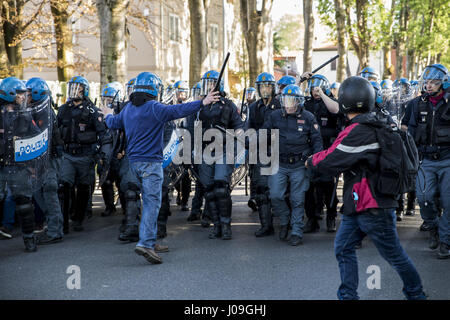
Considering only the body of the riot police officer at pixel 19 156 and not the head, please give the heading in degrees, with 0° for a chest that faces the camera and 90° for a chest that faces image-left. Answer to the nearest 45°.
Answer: approximately 315°

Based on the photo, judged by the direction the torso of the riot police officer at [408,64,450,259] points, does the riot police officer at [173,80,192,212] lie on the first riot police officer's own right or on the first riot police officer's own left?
on the first riot police officer's own right

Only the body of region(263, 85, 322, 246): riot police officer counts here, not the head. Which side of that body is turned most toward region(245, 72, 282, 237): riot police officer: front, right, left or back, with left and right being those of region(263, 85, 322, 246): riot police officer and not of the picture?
back

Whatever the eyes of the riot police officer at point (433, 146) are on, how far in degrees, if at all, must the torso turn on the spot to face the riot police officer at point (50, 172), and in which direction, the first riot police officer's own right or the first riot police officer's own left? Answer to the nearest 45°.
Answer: approximately 90° to the first riot police officer's own right

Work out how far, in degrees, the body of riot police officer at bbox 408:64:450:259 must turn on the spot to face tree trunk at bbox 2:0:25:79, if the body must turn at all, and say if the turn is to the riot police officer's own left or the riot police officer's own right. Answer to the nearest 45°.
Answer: approximately 135° to the riot police officer's own right

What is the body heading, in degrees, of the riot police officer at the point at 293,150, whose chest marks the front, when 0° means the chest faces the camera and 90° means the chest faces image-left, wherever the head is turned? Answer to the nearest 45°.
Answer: approximately 0°

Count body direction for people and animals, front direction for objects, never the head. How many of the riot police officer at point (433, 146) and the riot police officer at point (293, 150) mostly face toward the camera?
2

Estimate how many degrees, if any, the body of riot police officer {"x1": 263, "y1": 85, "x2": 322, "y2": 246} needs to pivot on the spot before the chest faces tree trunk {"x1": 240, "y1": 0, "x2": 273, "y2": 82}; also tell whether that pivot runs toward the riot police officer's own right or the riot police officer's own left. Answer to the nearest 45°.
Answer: approximately 180°

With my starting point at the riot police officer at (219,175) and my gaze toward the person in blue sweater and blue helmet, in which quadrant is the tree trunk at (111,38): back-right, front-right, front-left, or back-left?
back-right

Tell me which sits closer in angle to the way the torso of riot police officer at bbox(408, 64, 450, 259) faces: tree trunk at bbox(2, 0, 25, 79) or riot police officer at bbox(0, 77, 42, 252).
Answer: the riot police officer
